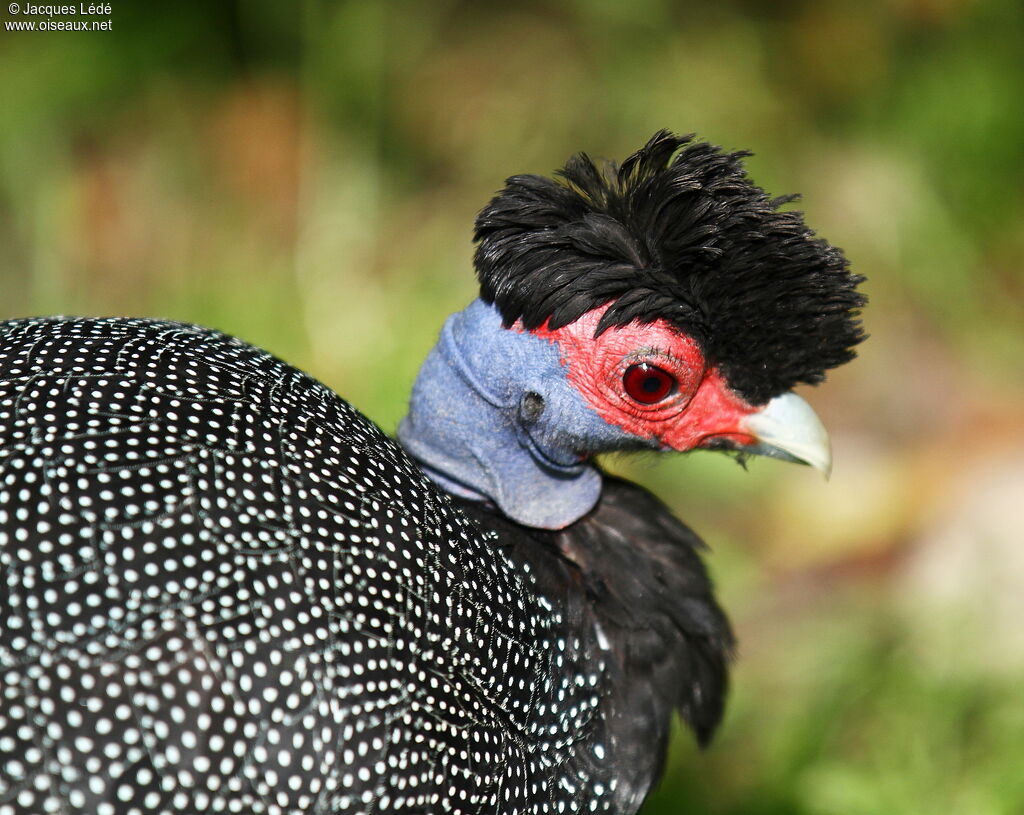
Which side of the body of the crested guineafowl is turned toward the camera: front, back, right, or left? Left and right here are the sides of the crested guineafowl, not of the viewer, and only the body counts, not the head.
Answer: right
